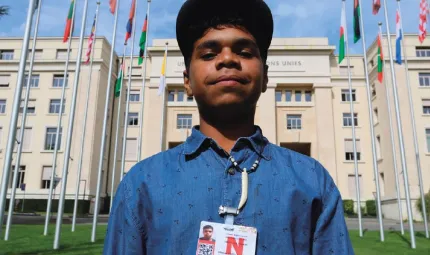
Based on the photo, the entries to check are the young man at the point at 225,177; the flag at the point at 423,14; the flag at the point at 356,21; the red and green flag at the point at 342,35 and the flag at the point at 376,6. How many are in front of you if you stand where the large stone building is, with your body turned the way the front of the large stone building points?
5

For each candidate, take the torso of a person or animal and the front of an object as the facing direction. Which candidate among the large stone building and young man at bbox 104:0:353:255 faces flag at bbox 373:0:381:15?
the large stone building

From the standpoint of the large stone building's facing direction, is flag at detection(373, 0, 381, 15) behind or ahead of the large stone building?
ahead

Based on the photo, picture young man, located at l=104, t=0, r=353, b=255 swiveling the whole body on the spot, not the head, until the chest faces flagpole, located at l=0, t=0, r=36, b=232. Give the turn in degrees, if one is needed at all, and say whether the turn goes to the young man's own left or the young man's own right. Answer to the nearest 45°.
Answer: approximately 135° to the young man's own right

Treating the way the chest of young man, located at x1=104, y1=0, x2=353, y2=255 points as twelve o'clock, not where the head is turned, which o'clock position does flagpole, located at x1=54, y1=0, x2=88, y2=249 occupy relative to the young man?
The flagpole is roughly at 5 o'clock from the young man.

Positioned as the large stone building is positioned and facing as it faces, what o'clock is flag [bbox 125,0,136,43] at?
The flag is roughly at 1 o'clock from the large stone building.

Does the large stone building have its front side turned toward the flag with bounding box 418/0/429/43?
yes

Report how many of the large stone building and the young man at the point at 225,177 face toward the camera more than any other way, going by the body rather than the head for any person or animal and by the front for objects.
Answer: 2

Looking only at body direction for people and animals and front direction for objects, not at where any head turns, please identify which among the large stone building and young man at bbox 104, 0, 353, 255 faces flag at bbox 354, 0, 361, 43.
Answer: the large stone building

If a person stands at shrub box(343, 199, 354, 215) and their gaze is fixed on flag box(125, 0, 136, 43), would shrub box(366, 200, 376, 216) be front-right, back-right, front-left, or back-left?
back-left

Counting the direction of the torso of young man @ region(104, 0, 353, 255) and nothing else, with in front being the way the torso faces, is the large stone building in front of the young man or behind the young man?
behind

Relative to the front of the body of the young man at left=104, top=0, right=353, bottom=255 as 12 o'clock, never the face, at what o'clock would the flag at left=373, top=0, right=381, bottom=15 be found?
The flag is roughly at 7 o'clock from the young man.
